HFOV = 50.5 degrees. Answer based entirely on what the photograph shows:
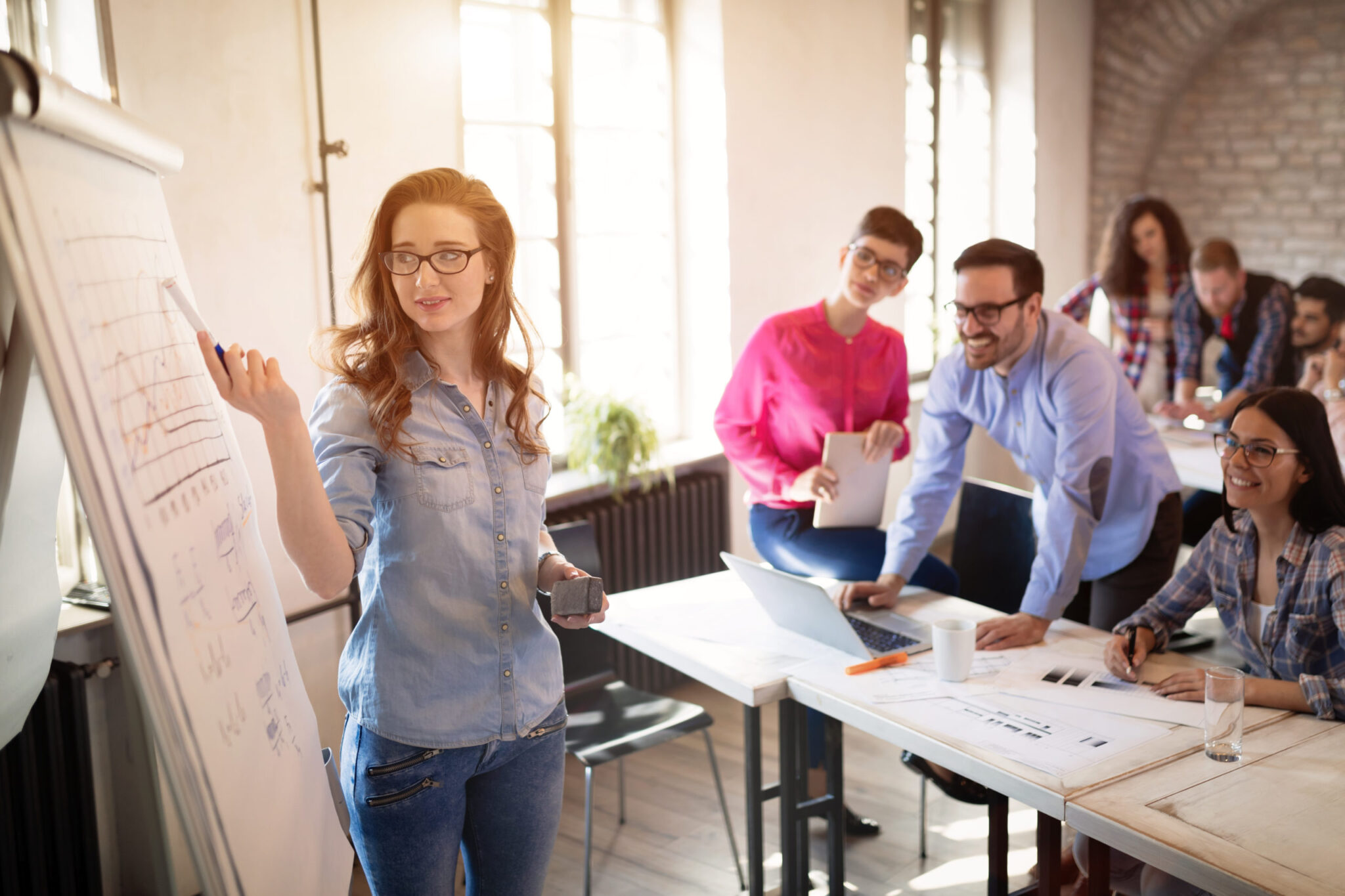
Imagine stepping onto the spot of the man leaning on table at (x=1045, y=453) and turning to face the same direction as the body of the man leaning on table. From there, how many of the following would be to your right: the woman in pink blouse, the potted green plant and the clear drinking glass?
2

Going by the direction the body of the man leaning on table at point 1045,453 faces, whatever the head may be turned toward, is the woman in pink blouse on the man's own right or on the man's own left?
on the man's own right

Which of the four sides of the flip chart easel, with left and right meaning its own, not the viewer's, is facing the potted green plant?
left

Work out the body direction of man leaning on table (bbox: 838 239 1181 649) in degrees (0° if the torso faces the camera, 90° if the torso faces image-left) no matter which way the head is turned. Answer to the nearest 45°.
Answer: approximately 45°

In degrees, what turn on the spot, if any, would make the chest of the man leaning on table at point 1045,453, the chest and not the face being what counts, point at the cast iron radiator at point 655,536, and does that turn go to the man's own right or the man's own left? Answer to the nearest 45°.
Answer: approximately 90° to the man's own right

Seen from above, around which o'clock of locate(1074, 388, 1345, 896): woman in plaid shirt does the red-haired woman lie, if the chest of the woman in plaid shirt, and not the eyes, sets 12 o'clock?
The red-haired woman is roughly at 12 o'clock from the woman in plaid shirt.

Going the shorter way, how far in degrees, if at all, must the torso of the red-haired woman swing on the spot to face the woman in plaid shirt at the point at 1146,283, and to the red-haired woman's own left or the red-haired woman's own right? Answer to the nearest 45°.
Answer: approximately 90° to the red-haired woman's own left
